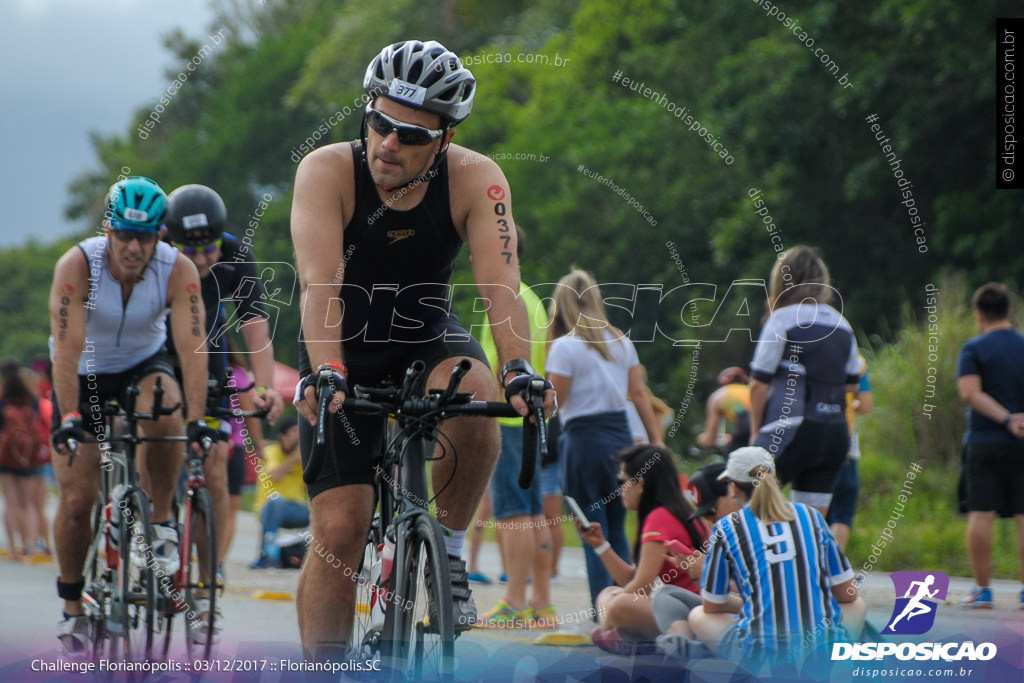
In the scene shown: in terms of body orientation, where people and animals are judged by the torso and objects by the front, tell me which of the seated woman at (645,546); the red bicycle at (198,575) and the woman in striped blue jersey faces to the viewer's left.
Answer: the seated woman

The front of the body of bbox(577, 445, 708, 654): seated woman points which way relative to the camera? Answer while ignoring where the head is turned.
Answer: to the viewer's left

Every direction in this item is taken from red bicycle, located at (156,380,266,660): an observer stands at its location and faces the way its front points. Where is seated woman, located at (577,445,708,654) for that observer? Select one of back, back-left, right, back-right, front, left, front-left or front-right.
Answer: left

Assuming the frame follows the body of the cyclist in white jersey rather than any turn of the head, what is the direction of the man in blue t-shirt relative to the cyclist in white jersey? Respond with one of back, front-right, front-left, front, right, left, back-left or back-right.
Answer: left

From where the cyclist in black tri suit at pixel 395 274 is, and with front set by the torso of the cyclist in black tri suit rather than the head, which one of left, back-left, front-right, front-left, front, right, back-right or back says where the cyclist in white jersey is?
back-right

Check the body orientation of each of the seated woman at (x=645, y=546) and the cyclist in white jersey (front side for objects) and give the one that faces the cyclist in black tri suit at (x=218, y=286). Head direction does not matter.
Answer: the seated woman

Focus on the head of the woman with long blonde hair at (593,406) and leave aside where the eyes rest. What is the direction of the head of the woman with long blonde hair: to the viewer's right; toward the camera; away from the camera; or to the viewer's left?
away from the camera

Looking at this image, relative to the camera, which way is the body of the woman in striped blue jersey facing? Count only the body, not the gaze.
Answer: away from the camera

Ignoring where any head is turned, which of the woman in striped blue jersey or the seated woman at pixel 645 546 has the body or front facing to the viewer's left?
the seated woman

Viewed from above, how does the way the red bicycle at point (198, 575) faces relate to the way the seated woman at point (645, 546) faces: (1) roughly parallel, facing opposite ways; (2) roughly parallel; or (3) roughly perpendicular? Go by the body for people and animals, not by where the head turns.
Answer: roughly perpendicular

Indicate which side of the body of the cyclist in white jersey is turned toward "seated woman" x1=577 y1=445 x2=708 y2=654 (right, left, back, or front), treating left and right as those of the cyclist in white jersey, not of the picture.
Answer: left

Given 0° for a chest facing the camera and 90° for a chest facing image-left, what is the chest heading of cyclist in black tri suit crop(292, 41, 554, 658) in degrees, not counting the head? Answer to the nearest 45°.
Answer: approximately 0°
